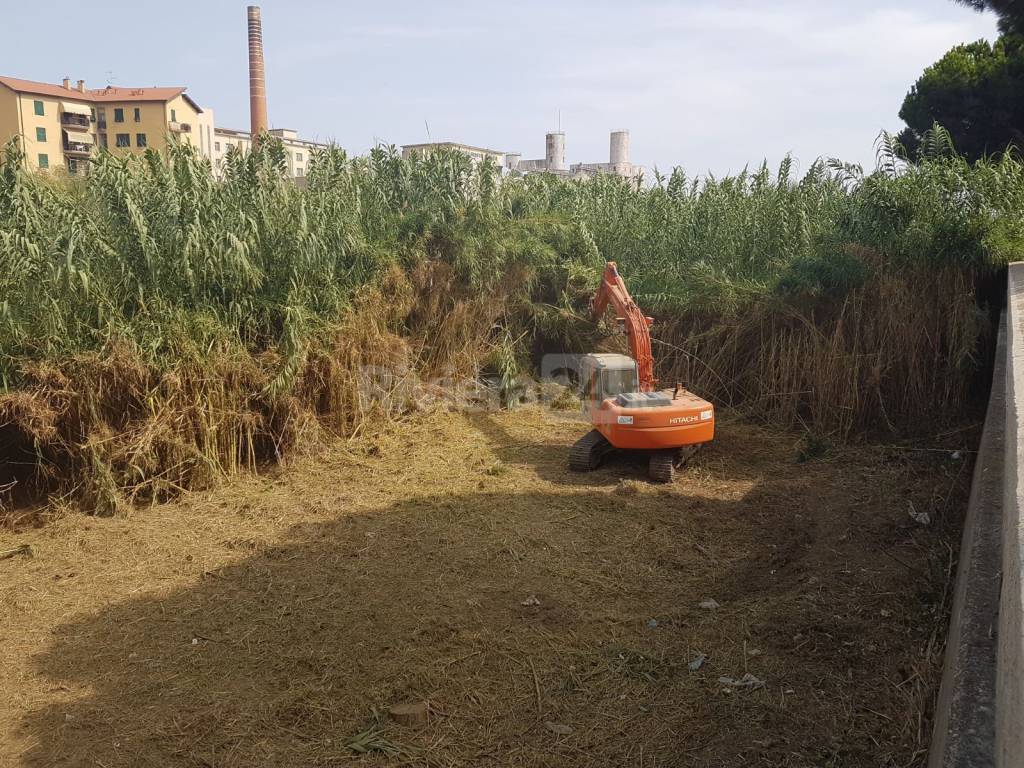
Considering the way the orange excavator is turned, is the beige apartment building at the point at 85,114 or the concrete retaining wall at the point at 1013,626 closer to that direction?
the beige apartment building

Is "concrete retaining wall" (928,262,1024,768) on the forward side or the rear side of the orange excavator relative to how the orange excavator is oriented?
on the rear side

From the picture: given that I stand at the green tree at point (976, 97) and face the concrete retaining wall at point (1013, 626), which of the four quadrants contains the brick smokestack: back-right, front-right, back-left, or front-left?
back-right

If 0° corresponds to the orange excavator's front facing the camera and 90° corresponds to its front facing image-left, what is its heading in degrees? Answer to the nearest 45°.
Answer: approximately 135°

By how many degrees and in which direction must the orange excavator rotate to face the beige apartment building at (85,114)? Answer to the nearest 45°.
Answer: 0° — it already faces it

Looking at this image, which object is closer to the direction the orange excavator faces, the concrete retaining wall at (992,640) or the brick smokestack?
the brick smokestack

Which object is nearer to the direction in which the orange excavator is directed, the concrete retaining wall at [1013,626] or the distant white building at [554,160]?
the distant white building

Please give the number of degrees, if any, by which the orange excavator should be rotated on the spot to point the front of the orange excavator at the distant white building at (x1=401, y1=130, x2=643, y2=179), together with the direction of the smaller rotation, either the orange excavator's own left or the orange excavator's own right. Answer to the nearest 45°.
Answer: approximately 45° to the orange excavator's own right

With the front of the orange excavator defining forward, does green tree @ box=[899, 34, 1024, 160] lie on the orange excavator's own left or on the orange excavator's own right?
on the orange excavator's own right

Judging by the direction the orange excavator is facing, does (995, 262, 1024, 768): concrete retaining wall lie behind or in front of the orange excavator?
behind

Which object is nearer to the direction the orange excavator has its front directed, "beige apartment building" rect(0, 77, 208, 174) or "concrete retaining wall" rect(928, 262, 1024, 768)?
the beige apartment building

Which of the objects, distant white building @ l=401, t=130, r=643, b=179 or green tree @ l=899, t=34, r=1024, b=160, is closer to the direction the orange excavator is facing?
the distant white building

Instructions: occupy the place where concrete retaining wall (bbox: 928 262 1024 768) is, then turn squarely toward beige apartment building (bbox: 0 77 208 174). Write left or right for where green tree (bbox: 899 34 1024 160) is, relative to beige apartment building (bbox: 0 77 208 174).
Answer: right
